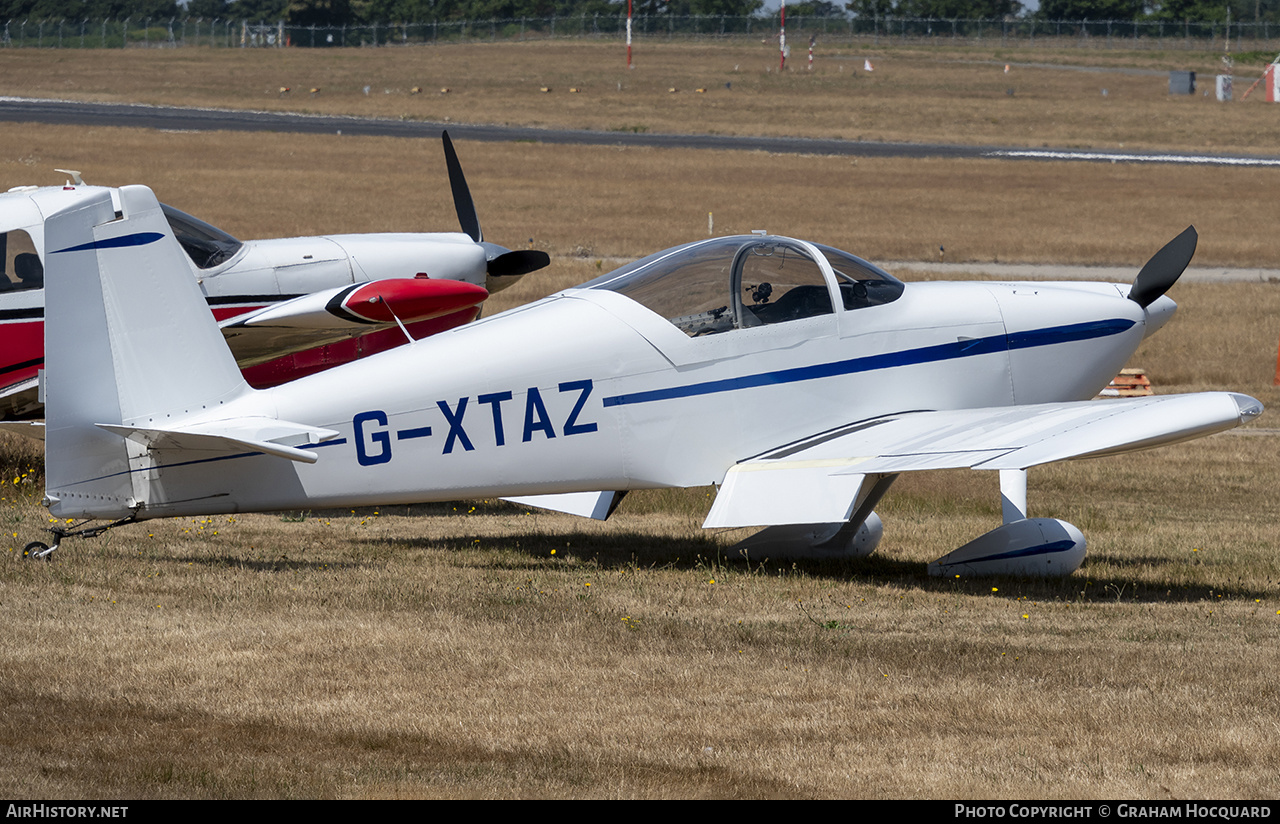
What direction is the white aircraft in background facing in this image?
to the viewer's right

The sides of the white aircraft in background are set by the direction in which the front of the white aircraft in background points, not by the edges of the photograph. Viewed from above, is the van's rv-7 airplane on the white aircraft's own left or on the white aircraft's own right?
on the white aircraft's own right
